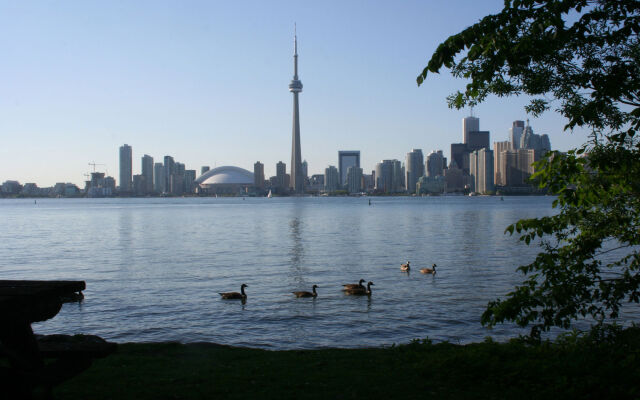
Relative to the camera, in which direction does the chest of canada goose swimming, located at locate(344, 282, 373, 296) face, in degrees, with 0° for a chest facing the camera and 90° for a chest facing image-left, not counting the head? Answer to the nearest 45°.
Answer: approximately 270°

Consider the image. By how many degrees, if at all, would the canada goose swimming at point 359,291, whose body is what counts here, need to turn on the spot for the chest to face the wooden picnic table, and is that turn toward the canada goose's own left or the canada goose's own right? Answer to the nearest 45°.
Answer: approximately 90° to the canada goose's own right
